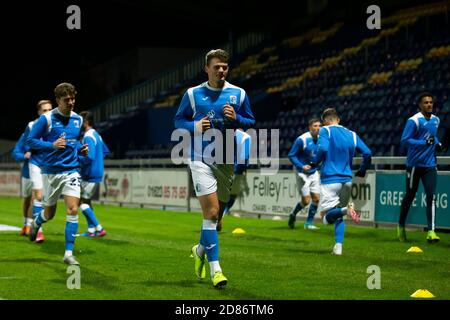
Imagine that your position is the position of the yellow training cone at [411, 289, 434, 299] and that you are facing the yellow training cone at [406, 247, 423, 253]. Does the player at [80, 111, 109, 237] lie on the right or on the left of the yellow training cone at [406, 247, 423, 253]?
left

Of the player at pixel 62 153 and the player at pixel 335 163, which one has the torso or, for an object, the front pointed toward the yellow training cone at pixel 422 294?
the player at pixel 62 153

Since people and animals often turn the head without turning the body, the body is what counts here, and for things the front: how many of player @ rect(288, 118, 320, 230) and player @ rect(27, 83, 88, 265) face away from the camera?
0

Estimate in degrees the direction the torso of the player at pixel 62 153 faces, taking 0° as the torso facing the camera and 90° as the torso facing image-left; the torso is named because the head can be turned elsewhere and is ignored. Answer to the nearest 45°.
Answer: approximately 315°

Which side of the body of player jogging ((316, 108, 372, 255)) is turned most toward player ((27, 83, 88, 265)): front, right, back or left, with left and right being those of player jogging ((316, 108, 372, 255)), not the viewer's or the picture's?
left

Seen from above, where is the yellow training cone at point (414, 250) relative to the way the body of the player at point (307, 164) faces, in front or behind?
in front

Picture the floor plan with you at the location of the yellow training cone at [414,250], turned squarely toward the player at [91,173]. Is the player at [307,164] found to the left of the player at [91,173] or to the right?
right

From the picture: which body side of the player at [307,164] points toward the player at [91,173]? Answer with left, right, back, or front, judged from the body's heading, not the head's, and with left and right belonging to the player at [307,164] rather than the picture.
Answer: right

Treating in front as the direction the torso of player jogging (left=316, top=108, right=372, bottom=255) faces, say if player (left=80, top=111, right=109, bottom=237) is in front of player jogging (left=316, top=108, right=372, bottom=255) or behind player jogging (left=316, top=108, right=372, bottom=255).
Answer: in front

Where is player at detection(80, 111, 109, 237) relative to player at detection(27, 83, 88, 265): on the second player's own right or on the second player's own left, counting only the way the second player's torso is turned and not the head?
on the second player's own left

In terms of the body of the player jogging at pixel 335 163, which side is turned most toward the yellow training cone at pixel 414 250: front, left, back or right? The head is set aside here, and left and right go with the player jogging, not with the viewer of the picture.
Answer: right

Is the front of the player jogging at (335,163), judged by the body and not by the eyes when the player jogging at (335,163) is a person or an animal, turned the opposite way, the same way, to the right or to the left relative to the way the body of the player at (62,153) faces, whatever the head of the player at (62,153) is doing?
the opposite way

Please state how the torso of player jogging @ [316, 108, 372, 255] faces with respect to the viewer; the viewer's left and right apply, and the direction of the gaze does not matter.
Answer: facing away from the viewer and to the left of the viewer

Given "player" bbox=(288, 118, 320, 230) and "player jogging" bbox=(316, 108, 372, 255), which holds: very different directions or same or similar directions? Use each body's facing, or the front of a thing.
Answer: very different directions

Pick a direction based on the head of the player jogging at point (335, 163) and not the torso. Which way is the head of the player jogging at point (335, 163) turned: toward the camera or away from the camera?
away from the camera
